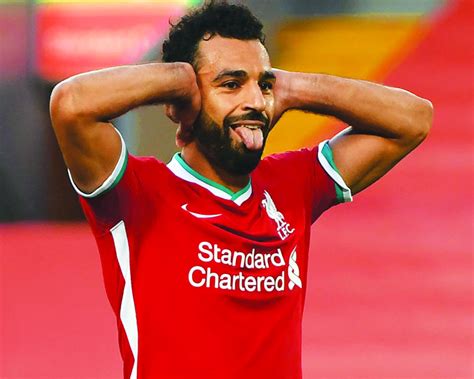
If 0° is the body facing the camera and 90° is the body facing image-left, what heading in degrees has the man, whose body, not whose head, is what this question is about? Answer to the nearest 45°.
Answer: approximately 315°
